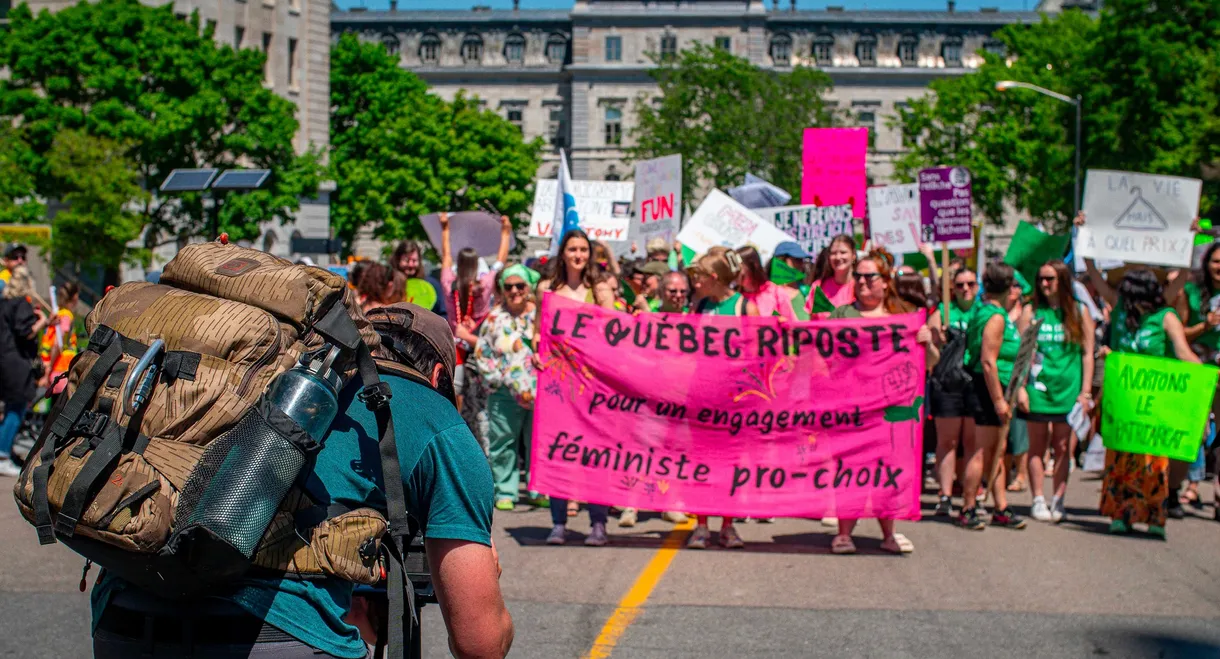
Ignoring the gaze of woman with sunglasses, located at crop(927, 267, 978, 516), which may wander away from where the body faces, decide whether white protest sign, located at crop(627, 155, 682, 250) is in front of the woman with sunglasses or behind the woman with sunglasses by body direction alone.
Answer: behind

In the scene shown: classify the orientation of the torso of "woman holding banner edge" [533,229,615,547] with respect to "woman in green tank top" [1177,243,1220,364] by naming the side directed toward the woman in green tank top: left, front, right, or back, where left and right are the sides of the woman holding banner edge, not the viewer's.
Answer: left

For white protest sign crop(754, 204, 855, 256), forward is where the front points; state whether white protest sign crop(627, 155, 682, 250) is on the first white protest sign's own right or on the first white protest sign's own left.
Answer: on the first white protest sign's own right

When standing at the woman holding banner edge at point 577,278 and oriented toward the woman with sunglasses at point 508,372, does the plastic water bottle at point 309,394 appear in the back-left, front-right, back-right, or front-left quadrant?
back-left

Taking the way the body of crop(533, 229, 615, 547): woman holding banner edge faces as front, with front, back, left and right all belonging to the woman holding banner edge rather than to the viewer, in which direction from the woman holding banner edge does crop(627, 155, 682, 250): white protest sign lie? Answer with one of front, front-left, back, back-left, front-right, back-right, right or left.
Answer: back

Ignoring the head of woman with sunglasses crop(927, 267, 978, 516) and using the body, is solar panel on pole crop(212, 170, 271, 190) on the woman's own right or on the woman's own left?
on the woman's own right
